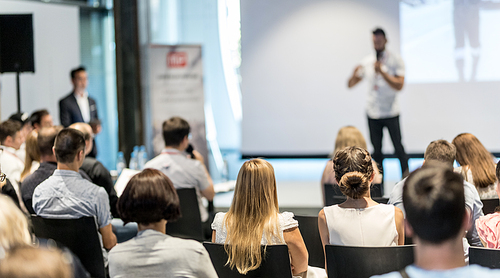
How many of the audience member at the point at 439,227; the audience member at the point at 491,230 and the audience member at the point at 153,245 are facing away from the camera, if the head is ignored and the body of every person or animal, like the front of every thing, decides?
3

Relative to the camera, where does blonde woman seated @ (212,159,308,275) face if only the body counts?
away from the camera

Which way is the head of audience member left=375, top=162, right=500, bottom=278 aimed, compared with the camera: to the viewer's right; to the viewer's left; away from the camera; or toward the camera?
away from the camera

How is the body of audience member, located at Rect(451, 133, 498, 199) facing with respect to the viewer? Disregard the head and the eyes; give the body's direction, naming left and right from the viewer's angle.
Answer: facing away from the viewer and to the left of the viewer

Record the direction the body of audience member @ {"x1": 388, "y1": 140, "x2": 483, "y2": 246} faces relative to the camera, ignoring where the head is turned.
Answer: away from the camera

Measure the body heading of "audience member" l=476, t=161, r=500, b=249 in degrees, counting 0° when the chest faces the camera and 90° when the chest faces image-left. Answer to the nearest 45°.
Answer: approximately 180°

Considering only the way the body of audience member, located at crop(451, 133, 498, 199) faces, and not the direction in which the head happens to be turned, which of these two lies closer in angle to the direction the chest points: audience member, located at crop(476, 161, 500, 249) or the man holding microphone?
the man holding microphone

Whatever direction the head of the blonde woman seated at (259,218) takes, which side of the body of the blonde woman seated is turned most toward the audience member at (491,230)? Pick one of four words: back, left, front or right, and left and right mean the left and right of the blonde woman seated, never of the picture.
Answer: right

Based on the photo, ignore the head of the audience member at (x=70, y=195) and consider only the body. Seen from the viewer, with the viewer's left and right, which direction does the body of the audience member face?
facing away from the viewer and to the right of the viewer

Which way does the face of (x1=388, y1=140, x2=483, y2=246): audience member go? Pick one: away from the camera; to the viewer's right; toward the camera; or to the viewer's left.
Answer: away from the camera

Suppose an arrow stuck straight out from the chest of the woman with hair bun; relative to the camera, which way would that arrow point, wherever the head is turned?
away from the camera

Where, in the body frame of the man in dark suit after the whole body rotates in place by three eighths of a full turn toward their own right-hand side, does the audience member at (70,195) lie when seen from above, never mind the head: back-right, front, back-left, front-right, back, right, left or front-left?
left

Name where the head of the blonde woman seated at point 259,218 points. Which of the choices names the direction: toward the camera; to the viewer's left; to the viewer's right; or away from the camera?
away from the camera

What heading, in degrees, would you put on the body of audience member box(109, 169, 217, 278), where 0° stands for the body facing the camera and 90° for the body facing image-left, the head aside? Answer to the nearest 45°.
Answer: approximately 180°
